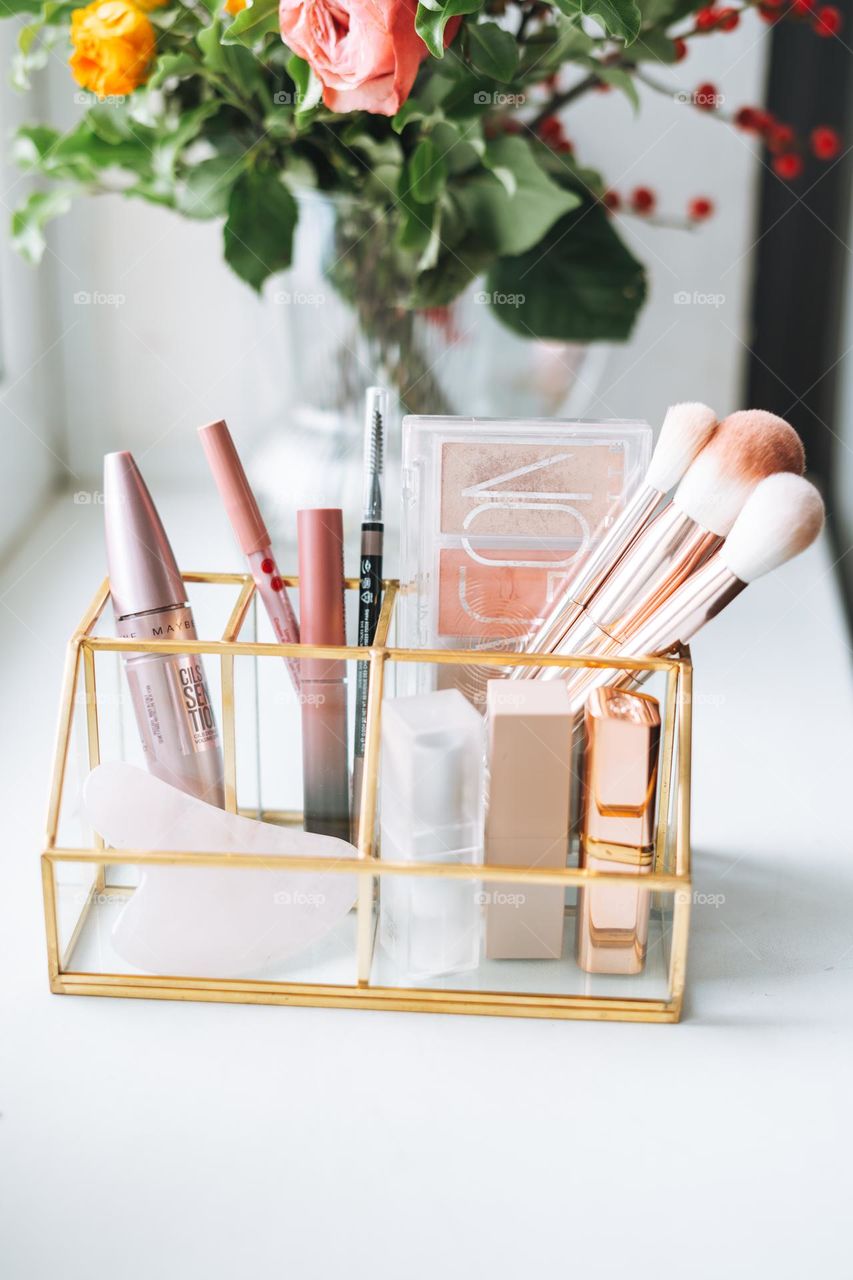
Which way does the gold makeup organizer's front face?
toward the camera

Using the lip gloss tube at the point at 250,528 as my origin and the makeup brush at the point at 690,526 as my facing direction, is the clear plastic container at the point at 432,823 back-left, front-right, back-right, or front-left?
front-right
